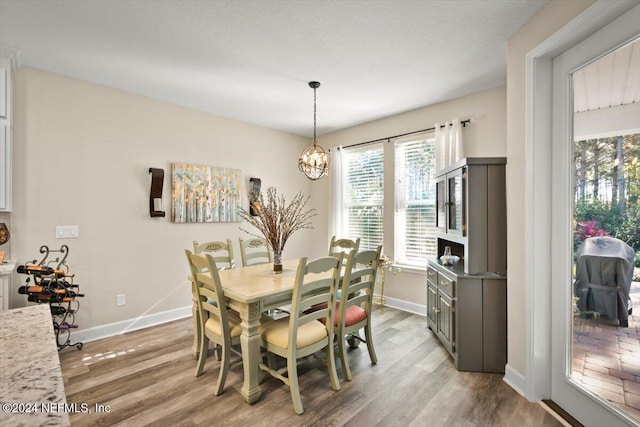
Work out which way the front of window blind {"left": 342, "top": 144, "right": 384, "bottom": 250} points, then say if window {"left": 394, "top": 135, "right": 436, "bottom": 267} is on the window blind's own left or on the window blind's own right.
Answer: on the window blind's own left

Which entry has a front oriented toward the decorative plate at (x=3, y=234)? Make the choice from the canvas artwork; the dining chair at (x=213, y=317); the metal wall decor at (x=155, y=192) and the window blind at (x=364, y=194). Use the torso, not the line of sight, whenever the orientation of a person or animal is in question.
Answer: the window blind

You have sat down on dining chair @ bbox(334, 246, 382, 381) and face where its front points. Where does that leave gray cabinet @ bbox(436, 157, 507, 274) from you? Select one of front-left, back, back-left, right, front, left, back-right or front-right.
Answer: back-right

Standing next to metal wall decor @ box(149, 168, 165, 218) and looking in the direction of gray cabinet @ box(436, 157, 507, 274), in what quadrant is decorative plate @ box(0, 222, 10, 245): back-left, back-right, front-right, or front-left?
back-right

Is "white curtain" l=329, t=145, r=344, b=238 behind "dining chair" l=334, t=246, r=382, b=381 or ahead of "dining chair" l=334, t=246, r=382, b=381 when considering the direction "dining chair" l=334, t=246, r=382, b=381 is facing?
ahead

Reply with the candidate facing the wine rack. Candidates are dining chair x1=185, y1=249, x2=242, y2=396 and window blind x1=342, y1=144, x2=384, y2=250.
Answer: the window blind

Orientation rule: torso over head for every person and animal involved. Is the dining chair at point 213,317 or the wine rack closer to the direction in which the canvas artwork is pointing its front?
the dining chair

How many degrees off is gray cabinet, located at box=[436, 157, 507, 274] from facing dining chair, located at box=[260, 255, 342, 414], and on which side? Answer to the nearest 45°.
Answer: approximately 45° to its left

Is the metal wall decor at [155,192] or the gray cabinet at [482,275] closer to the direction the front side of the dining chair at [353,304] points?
the metal wall decor

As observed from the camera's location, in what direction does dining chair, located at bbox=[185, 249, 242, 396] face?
facing away from the viewer and to the right of the viewer

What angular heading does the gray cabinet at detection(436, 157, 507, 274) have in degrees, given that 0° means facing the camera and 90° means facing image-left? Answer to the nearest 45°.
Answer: approximately 90°

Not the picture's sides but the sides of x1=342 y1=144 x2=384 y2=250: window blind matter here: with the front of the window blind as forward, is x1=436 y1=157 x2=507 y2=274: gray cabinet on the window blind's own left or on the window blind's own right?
on the window blind's own left

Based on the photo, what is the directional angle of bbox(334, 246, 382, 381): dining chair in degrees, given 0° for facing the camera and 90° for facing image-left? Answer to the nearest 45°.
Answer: approximately 135°

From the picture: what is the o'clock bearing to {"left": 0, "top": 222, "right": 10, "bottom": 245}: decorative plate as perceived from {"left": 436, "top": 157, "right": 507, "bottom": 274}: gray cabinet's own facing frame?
The decorative plate is roughly at 11 o'clock from the gray cabinet.
